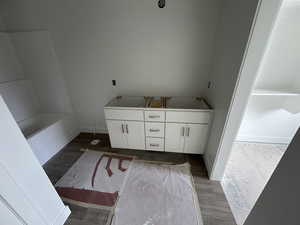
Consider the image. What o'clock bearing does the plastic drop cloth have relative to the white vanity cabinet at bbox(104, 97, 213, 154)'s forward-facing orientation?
The plastic drop cloth is roughly at 12 o'clock from the white vanity cabinet.

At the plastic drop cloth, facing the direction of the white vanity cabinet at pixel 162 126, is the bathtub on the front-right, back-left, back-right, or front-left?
front-left

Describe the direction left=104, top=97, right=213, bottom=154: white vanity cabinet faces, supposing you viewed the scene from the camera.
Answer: facing the viewer

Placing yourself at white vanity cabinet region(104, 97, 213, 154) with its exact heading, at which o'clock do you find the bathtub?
The bathtub is roughly at 3 o'clock from the white vanity cabinet.

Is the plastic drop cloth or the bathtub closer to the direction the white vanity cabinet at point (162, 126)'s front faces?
the plastic drop cloth

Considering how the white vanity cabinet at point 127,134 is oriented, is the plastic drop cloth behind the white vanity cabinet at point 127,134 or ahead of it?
ahead

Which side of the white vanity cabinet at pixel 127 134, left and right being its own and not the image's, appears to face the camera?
front

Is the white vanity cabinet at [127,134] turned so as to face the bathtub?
no
